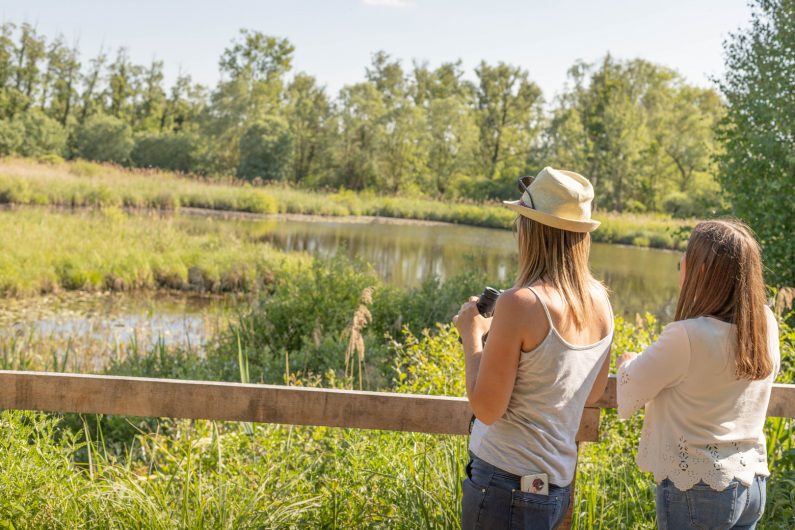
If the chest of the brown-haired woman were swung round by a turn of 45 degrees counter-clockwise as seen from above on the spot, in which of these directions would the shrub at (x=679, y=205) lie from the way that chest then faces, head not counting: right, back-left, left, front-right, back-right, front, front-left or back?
right

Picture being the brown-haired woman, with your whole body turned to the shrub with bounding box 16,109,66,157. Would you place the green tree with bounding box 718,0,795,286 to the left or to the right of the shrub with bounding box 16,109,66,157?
right

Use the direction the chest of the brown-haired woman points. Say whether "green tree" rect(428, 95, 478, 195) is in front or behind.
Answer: in front

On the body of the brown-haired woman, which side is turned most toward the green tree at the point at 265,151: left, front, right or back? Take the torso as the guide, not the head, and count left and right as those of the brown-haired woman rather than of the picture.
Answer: front

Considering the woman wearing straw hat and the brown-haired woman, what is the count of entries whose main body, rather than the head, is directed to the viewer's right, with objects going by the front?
0

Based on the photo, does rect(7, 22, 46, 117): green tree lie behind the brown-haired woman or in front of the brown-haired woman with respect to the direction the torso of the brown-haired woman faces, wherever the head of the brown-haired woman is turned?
in front

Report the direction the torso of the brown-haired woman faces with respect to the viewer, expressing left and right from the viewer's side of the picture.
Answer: facing away from the viewer and to the left of the viewer

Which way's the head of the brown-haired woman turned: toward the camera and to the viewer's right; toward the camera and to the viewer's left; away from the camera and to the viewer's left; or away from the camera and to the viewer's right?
away from the camera and to the viewer's left

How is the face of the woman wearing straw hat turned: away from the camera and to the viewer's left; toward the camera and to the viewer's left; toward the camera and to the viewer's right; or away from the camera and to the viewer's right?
away from the camera and to the viewer's left

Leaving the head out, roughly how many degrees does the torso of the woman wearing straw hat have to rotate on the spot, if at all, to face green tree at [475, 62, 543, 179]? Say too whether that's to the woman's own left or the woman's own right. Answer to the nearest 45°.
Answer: approximately 45° to the woman's own right

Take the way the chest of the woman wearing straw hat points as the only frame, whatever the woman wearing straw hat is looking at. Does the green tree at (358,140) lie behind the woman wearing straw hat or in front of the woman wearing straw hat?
in front

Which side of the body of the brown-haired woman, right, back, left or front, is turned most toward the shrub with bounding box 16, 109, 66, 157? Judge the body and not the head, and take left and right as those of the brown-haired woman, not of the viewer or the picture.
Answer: front

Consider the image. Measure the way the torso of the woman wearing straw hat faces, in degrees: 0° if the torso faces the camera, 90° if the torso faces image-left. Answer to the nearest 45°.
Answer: approximately 135°
